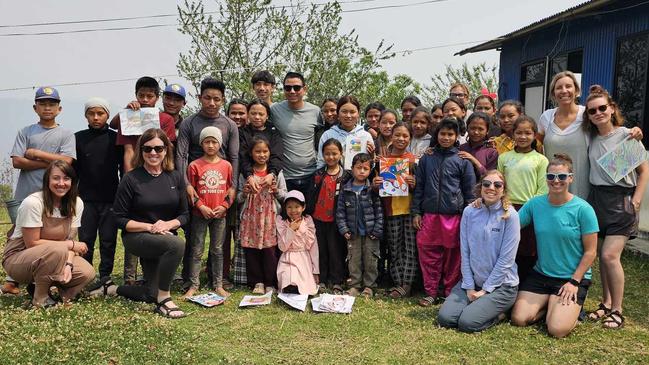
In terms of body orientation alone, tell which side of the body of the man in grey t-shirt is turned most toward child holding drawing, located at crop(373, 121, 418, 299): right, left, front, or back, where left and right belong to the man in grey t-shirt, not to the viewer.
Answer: left

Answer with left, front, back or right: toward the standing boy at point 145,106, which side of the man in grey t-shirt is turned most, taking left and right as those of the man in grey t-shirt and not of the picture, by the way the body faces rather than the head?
right

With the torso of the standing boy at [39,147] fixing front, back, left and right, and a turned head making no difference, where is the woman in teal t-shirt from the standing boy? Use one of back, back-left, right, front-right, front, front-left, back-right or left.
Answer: front-left

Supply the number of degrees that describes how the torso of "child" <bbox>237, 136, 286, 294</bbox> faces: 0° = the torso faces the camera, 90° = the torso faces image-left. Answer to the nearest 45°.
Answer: approximately 0°

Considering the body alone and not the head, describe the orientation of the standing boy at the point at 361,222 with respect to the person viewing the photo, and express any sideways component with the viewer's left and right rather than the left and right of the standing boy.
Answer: facing the viewer

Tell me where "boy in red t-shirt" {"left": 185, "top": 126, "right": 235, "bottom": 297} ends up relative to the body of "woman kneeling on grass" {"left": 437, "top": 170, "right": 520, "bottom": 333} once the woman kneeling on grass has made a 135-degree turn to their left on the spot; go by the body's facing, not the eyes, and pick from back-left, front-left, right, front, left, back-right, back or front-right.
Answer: back

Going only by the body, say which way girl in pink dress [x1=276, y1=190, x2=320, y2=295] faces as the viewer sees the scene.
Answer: toward the camera
